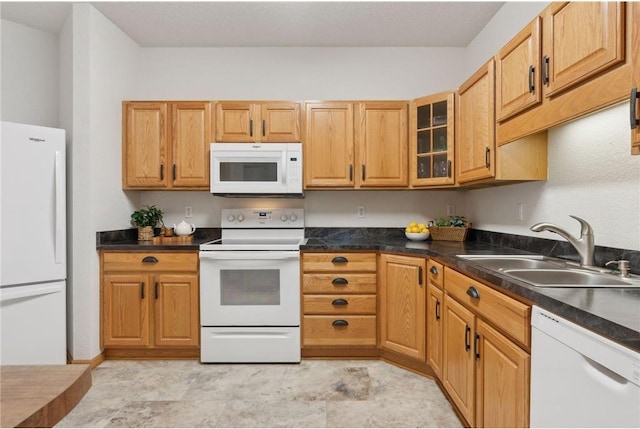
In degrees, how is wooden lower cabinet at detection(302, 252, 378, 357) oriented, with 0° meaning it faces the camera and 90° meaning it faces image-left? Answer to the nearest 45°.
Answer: approximately 0°

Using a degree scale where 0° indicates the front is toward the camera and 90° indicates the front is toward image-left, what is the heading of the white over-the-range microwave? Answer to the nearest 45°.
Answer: approximately 0°

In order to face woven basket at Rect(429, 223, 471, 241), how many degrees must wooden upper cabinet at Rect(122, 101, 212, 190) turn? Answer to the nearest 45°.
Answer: approximately 45° to its left

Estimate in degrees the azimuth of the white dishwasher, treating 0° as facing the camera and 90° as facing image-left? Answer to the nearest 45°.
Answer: approximately 45°

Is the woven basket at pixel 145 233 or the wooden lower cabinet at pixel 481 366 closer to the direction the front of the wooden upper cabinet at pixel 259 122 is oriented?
the wooden lower cabinet

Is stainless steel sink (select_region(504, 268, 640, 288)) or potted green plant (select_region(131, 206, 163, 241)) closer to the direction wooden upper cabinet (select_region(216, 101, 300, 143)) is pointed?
the stainless steel sink

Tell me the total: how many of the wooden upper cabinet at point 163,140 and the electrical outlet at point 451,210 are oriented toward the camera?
2

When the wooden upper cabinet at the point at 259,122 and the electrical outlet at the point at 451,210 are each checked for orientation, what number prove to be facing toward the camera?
2

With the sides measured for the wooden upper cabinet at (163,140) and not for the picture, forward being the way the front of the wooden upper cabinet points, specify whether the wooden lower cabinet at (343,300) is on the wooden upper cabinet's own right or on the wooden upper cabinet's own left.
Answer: on the wooden upper cabinet's own left

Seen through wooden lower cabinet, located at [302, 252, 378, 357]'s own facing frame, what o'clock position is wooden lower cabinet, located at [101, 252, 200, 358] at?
wooden lower cabinet, located at [101, 252, 200, 358] is roughly at 3 o'clock from wooden lower cabinet, located at [302, 252, 378, 357].

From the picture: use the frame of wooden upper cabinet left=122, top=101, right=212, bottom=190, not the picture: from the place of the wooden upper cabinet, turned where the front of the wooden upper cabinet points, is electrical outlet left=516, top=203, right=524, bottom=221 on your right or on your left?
on your left
